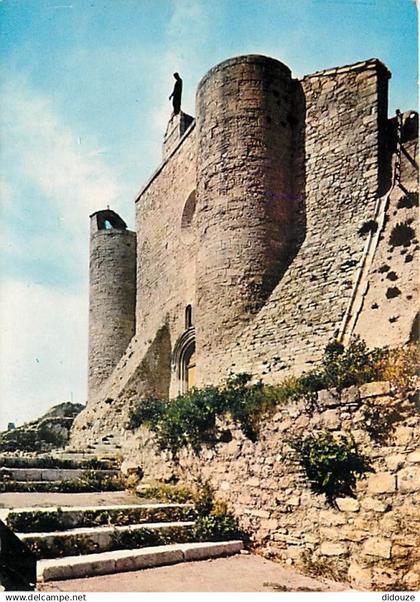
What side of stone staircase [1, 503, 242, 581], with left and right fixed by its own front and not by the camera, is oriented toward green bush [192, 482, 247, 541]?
left

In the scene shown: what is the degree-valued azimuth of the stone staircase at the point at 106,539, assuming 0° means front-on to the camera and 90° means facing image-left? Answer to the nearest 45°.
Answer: approximately 315°

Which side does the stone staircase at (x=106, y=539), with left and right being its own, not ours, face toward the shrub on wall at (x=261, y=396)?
left
